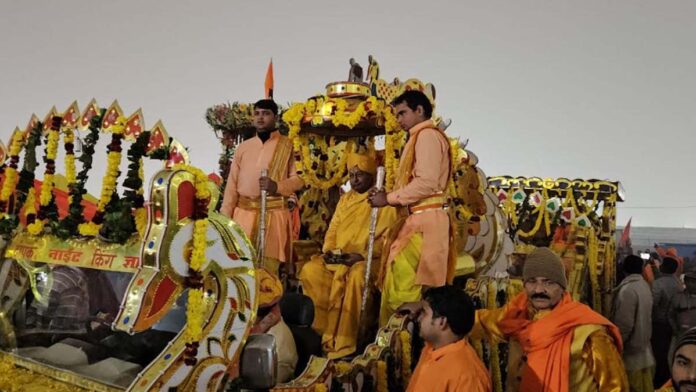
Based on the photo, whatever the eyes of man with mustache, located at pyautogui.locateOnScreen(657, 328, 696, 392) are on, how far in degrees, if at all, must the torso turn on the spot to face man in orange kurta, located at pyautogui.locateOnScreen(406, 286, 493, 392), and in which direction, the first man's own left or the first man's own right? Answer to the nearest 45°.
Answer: approximately 90° to the first man's own right

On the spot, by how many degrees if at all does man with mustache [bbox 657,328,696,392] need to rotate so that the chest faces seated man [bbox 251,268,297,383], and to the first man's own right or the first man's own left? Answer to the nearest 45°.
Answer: approximately 90° to the first man's own right

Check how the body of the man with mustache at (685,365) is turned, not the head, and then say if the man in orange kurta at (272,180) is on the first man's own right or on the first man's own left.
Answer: on the first man's own right

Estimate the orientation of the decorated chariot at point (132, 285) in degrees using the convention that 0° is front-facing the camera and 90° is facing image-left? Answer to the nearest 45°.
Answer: approximately 45°

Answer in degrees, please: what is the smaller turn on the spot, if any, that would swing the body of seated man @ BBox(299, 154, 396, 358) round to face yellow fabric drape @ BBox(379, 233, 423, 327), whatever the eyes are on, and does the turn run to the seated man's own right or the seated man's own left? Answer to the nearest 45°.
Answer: approximately 90° to the seated man's own left

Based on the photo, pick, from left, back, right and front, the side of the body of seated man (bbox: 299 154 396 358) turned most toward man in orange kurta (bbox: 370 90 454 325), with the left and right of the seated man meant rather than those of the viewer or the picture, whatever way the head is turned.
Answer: left

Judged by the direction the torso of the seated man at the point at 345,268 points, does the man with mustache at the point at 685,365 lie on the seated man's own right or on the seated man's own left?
on the seated man's own left

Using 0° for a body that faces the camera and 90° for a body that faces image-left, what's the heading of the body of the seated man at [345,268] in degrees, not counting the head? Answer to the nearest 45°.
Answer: approximately 45°
